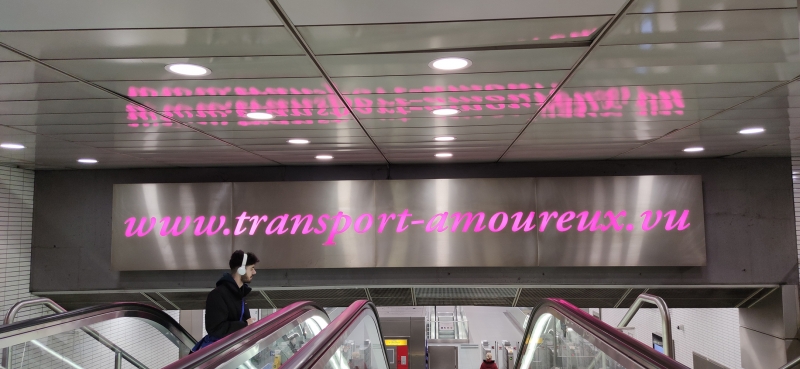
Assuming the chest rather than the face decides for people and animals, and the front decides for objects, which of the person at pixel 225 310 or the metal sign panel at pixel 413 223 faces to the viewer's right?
the person

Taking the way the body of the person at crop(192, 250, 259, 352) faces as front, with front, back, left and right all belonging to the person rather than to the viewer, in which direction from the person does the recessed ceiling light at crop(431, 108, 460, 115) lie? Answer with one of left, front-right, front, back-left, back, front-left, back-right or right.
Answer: front-right

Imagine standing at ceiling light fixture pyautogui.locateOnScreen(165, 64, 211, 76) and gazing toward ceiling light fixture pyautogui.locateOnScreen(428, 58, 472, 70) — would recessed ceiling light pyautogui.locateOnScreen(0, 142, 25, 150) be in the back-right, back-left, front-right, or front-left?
back-left

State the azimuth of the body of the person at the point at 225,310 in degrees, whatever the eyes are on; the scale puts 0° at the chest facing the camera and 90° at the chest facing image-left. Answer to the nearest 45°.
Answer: approximately 270°

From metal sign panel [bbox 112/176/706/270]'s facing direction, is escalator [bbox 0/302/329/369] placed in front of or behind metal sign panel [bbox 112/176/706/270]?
in front

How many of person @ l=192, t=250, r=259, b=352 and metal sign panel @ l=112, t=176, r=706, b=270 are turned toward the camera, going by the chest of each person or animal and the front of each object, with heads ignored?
1

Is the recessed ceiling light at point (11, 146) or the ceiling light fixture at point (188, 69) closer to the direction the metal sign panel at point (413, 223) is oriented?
the ceiling light fixture

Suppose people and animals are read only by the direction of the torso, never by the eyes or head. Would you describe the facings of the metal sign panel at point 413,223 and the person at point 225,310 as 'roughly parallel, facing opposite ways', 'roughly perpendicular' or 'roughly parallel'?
roughly perpendicular

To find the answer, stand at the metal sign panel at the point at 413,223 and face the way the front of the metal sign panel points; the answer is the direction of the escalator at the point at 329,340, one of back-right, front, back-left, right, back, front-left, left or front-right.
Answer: front

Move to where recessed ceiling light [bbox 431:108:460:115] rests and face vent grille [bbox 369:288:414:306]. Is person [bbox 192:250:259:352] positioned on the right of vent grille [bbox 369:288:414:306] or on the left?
left

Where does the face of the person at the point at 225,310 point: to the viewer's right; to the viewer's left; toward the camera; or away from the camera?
to the viewer's right

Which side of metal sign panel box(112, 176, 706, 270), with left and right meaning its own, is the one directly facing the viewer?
front

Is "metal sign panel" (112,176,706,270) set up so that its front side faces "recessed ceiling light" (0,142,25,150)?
no

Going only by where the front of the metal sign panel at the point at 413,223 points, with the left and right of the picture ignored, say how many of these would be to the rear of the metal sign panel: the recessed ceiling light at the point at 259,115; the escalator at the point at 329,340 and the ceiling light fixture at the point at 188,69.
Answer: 0

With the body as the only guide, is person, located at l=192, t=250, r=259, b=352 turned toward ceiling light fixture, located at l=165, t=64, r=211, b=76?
no
